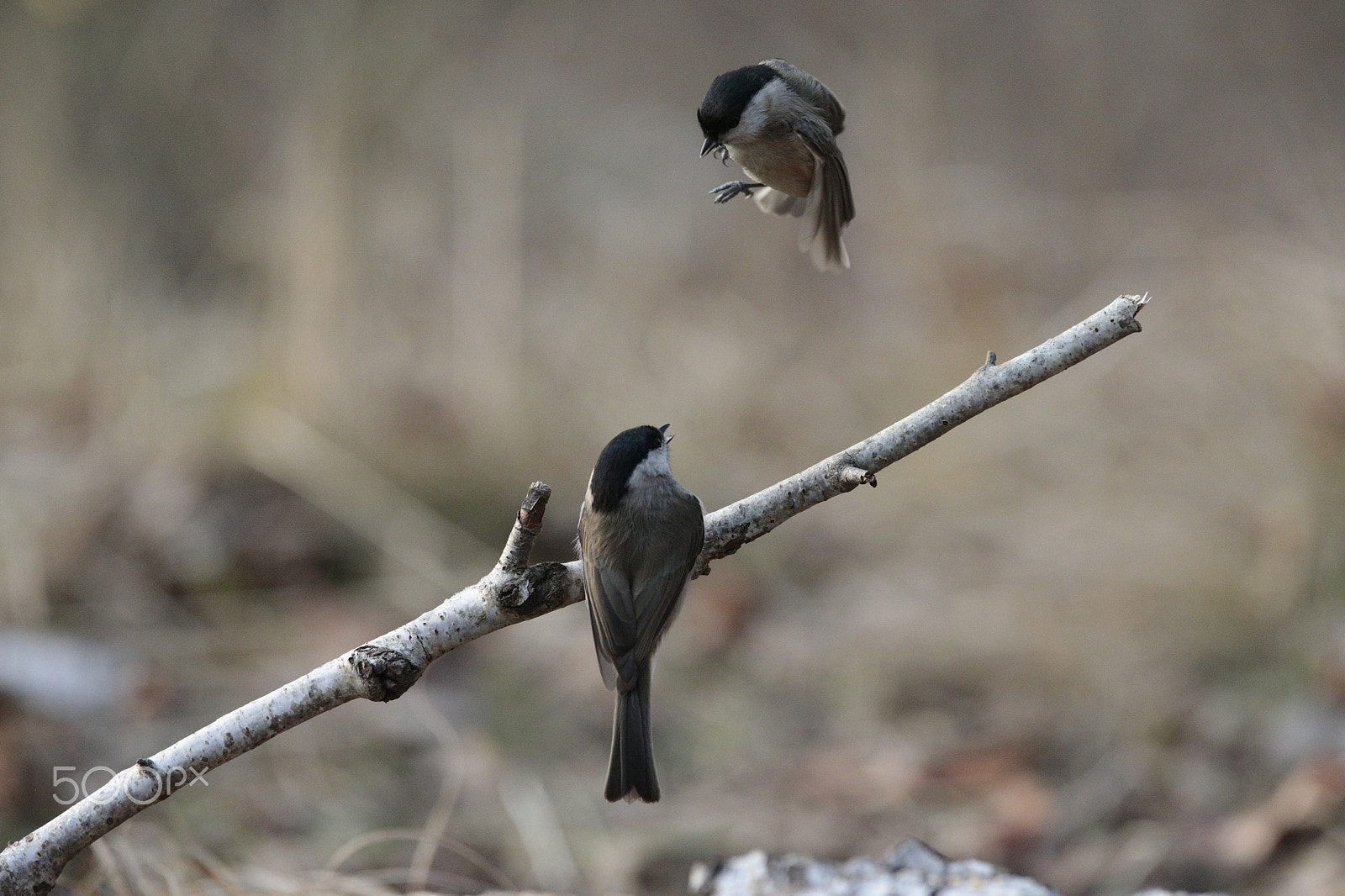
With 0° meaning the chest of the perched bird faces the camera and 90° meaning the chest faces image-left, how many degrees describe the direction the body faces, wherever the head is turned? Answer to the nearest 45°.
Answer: approximately 180°
